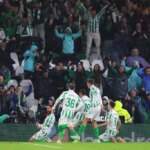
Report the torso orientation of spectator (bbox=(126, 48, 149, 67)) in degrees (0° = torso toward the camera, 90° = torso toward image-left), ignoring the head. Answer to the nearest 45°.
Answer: approximately 0°

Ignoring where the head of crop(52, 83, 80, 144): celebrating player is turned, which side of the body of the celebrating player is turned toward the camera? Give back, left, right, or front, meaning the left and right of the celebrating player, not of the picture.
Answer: back

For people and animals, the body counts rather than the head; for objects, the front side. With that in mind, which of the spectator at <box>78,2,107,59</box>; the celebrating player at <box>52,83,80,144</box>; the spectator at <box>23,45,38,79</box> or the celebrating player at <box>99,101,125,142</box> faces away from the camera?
the celebrating player at <box>52,83,80,144</box>

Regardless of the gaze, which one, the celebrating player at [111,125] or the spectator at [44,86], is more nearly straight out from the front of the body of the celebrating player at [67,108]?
the spectator

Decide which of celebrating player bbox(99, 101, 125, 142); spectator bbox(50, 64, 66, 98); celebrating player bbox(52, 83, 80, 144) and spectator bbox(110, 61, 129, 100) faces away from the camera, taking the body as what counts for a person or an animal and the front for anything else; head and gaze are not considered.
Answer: celebrating player bbox(52, 83, 80, 144)

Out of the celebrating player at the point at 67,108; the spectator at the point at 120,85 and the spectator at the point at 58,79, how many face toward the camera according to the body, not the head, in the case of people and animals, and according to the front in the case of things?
2
